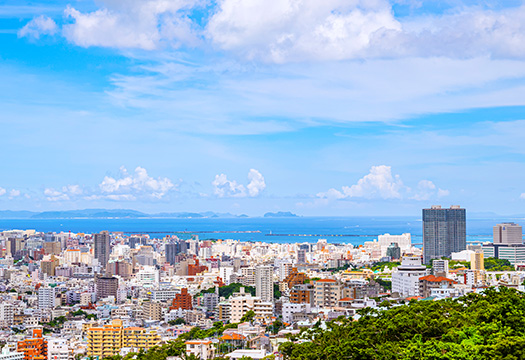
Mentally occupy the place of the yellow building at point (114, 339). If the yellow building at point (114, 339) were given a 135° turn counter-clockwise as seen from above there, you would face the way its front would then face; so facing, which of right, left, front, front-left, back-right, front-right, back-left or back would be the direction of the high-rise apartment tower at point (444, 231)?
front

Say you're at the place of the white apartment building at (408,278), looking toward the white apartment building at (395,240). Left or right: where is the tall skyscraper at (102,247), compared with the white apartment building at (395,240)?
left

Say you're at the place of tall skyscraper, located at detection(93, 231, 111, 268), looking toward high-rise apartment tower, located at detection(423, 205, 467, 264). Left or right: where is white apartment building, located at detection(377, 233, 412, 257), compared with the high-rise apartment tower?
left

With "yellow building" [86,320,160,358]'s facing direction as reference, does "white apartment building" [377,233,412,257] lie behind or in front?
behind

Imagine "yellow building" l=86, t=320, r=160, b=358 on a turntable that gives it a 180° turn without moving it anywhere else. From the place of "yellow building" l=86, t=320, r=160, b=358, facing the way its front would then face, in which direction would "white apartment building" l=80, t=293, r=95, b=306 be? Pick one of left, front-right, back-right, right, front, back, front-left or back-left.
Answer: front

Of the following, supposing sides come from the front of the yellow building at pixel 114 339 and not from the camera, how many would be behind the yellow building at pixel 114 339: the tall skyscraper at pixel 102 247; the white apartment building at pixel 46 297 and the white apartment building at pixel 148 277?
3

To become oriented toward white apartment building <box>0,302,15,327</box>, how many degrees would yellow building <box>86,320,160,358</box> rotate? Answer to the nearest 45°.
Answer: approximately 135° to its right

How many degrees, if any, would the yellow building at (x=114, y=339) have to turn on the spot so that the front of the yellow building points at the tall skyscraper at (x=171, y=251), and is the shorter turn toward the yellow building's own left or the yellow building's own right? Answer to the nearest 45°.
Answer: approximately 180°

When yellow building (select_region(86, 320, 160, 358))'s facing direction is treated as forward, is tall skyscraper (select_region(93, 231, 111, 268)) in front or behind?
behind

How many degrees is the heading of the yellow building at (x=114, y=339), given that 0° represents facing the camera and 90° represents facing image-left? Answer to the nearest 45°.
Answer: approximately 0°

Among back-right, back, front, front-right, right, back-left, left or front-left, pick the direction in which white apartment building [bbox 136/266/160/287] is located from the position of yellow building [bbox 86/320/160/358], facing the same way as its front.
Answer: back

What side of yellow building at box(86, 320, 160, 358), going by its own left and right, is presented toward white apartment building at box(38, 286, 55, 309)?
back

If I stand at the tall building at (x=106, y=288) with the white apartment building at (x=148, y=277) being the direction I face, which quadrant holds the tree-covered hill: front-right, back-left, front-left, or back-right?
back-right

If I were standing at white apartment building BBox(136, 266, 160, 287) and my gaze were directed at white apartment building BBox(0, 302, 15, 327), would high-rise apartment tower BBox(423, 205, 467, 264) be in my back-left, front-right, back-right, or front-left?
back-left
